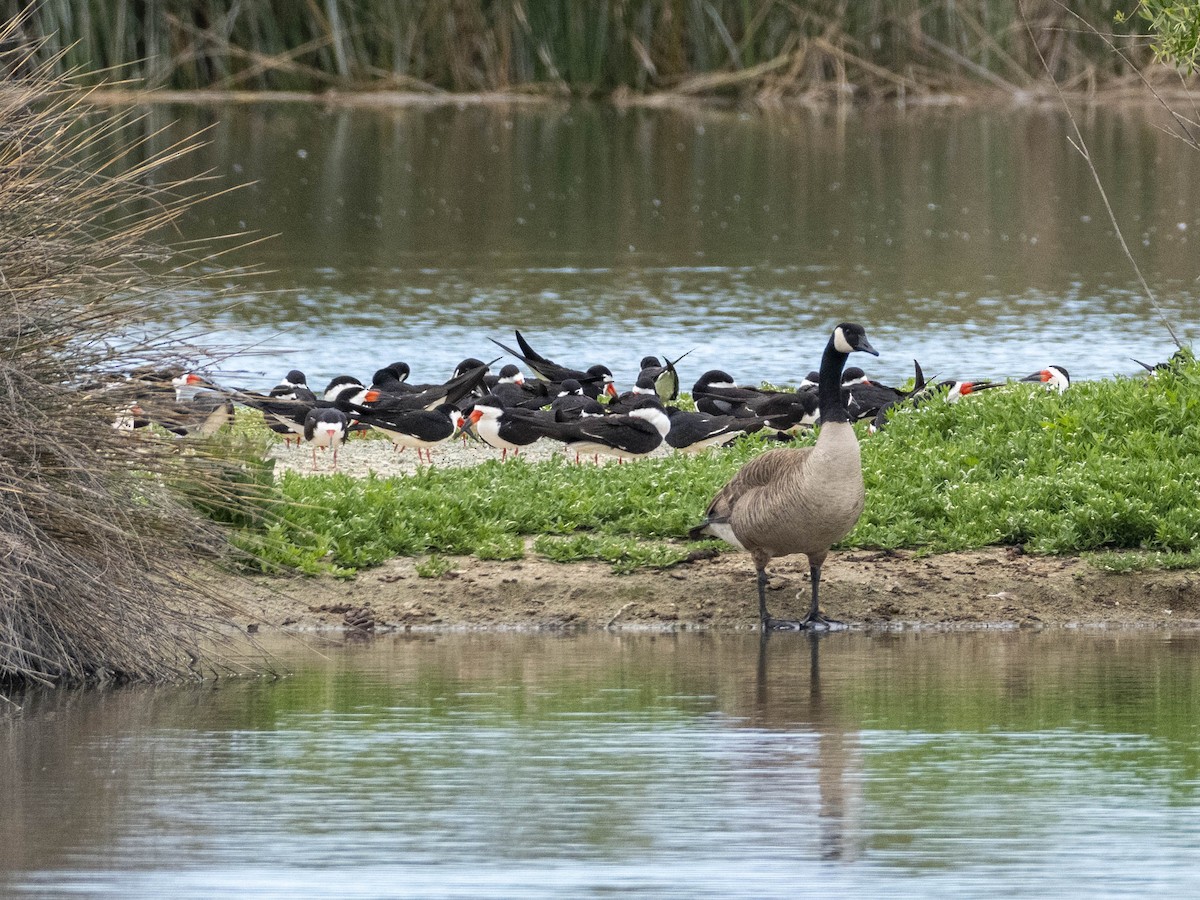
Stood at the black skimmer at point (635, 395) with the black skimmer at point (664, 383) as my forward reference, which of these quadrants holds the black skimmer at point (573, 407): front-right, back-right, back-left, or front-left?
back-left

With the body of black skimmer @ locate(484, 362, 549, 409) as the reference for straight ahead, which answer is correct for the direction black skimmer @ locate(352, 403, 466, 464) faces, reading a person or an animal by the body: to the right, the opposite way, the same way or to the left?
the opposite way

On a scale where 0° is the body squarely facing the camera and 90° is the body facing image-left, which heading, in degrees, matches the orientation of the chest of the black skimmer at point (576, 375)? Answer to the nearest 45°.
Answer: approximately 270°

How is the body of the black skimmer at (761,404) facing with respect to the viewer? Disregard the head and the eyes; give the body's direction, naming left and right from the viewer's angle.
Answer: facing to the left of the viewer

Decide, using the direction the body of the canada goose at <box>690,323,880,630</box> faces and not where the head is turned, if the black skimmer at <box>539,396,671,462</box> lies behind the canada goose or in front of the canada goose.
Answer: behind

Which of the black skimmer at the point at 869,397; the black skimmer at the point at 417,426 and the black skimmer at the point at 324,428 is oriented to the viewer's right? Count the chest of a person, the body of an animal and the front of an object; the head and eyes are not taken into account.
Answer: the black skimmer at the point at 417,426

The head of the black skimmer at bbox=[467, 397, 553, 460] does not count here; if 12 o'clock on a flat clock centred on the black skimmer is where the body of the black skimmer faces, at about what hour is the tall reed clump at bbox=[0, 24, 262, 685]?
The tall reed clump is roughly at 11 o'clock from the black skimmer.

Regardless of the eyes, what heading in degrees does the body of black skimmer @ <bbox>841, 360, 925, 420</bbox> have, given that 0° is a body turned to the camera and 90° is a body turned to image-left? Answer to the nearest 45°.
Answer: approximately 90°

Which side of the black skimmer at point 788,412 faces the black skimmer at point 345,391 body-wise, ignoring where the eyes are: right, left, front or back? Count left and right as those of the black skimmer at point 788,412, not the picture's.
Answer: back

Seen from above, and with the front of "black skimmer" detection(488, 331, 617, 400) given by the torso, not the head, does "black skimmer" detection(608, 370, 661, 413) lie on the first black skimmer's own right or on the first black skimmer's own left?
on the first black skimmer's own right
